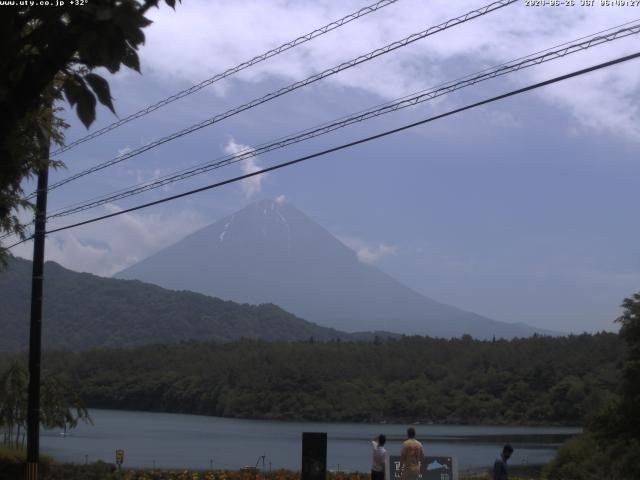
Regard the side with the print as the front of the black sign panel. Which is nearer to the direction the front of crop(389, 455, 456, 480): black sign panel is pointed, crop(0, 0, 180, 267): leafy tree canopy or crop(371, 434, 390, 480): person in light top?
the leafy tree canopy

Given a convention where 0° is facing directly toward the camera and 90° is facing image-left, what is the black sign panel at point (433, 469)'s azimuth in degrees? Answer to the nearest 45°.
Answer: approximately 0°

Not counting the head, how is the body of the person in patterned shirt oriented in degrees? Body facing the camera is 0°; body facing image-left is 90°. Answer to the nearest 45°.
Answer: approximately 180°

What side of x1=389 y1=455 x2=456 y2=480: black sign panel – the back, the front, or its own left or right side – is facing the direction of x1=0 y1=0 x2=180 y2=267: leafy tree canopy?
front

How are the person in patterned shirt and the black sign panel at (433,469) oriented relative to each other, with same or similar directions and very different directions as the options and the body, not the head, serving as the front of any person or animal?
very different directions

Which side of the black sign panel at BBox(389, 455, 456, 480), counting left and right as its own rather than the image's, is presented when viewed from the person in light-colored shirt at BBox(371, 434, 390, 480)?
right
